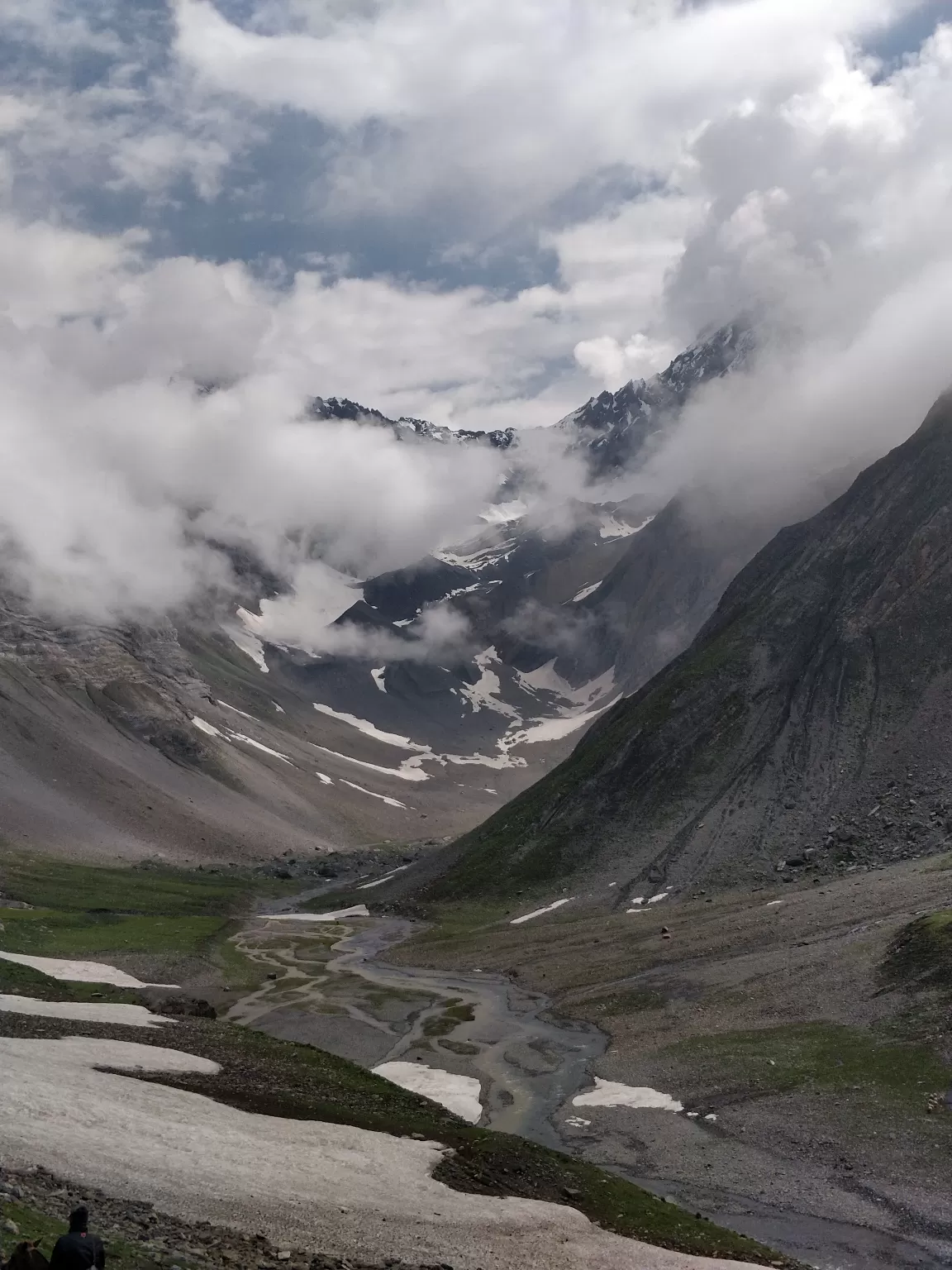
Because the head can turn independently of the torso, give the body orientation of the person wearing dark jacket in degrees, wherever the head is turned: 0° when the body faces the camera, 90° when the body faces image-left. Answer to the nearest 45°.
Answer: approximately 180°

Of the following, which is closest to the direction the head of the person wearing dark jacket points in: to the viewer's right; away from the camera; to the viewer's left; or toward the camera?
away from the camera
